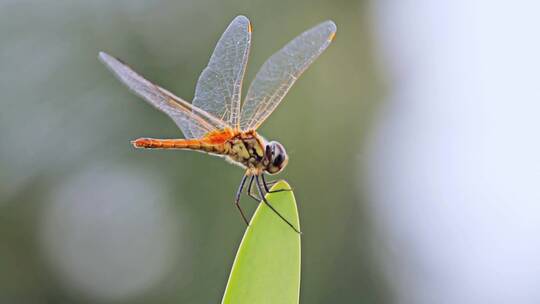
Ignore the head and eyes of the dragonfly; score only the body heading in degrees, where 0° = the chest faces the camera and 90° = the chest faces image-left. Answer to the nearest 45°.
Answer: approximately 315°
